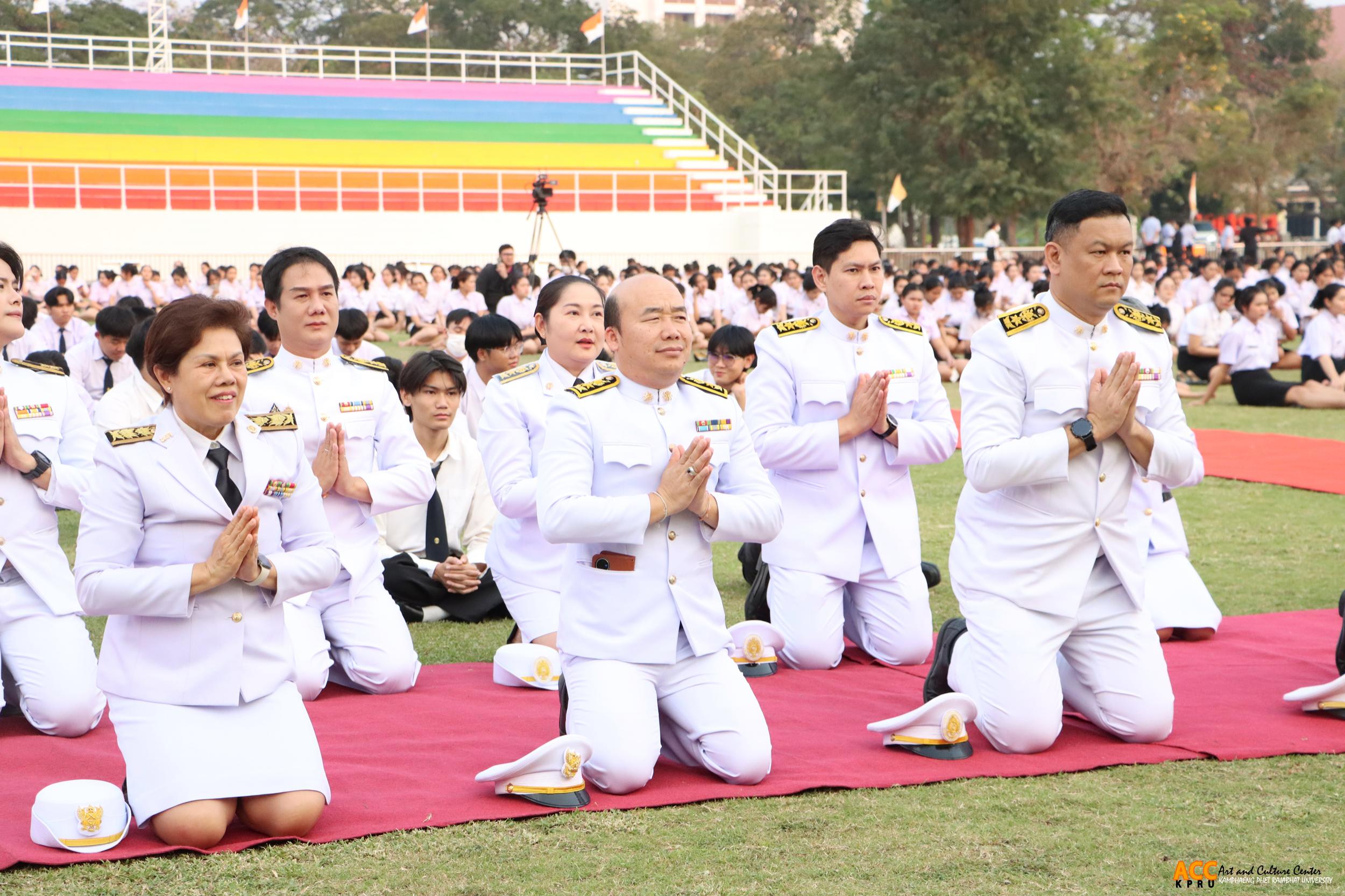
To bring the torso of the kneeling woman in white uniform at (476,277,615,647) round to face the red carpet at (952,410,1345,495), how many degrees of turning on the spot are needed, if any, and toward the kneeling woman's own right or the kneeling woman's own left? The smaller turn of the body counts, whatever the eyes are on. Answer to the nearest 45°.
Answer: approximately 90° to the kneeling woman's own left

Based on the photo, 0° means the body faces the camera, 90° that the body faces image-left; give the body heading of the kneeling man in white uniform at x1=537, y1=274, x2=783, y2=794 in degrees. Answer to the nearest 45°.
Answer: approximately 315°

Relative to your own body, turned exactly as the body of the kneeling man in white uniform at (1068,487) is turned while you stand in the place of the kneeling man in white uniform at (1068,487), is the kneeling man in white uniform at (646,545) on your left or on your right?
on your right

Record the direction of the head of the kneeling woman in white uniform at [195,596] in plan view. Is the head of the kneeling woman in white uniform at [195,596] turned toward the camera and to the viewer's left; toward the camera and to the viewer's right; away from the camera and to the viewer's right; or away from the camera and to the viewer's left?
toward the camera and to the viewer's right

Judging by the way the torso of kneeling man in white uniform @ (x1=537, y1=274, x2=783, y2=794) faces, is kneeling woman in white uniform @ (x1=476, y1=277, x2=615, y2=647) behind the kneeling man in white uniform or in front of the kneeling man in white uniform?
behind

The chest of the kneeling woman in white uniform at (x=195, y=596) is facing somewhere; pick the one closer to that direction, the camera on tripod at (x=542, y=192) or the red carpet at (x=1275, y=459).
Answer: the red carpet

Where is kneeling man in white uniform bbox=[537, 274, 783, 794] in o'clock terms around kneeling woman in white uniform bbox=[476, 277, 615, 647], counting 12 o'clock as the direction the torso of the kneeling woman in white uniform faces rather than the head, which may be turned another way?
The kneeling man in white uniform is roughly at 1 o'clock from the kneeling woman in white uniform.

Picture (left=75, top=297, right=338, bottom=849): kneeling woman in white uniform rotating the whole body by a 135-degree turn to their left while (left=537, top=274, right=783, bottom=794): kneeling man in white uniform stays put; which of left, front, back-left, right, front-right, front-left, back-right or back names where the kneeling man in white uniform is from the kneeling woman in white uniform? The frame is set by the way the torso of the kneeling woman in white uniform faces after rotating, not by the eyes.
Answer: right

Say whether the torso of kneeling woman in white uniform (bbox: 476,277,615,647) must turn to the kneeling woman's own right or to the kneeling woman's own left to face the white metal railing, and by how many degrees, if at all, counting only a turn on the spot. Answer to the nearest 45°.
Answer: approximately 135° to the kneeling woman's own left

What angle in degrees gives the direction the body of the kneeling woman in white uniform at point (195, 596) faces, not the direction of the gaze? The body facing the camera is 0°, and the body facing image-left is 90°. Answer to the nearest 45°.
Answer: approximately 315°
